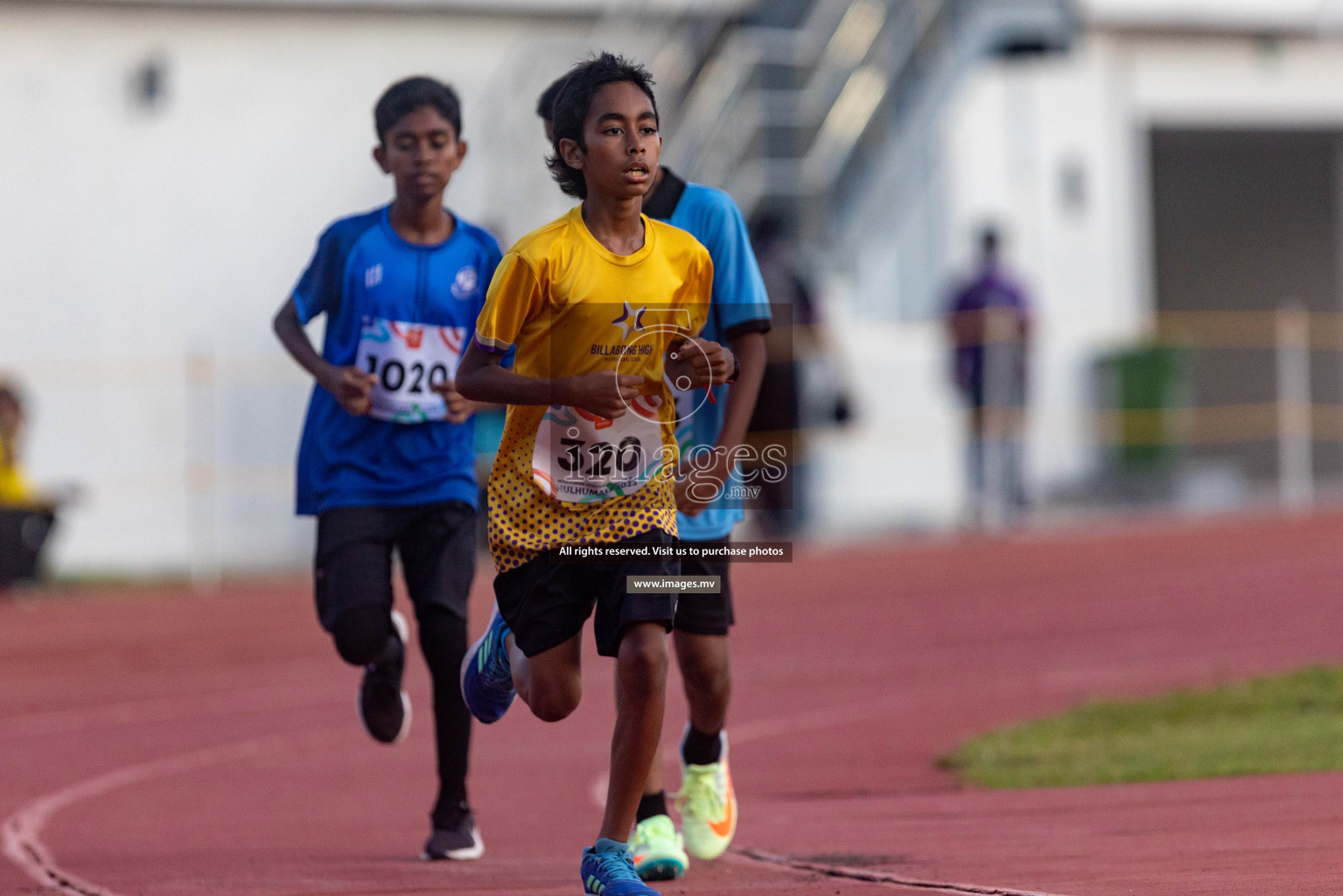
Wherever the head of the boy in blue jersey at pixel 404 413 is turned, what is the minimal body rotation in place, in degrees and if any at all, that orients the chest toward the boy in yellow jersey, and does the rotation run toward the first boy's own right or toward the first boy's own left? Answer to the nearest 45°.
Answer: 0° — they already face them

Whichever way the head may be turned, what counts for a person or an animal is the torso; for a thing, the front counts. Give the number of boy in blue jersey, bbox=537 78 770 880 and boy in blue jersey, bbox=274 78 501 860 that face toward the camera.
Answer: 2

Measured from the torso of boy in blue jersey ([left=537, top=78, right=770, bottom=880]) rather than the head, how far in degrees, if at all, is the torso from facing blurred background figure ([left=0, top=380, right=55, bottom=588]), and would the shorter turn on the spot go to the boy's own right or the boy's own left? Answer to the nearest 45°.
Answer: approximately 135° to the boy's own right

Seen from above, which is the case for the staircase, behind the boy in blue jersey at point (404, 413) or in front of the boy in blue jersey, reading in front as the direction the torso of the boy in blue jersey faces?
behind

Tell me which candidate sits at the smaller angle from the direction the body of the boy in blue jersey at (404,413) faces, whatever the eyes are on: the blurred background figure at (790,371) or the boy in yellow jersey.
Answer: the boy in yellow jersey

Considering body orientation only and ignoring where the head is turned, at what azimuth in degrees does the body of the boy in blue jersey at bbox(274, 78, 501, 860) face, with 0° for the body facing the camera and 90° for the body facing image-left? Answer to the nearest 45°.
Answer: approximately 0°

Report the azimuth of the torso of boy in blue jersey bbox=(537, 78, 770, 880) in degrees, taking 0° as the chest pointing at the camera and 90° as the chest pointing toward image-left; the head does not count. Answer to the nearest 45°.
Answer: approximately 0°

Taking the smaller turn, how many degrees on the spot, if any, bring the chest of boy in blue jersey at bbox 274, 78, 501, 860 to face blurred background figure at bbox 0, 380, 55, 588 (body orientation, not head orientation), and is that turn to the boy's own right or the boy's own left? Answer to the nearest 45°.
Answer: approximately 180°

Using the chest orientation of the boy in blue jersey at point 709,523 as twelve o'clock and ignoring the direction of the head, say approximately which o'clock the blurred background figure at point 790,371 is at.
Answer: The blurred background figure is roughly at 6 o'clock from the boy in blue jersey.

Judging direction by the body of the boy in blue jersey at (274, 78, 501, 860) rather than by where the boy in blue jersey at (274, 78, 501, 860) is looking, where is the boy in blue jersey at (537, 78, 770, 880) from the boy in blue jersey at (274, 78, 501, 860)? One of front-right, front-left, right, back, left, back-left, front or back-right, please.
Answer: front-left

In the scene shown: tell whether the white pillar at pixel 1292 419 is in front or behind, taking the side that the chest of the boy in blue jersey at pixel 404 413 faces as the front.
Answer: behind

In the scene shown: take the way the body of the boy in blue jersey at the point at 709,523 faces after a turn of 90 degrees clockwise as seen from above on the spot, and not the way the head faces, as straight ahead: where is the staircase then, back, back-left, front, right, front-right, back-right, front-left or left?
right

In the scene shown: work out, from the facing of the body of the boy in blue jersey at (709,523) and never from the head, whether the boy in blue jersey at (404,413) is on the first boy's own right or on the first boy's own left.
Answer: on the first boy's own right
